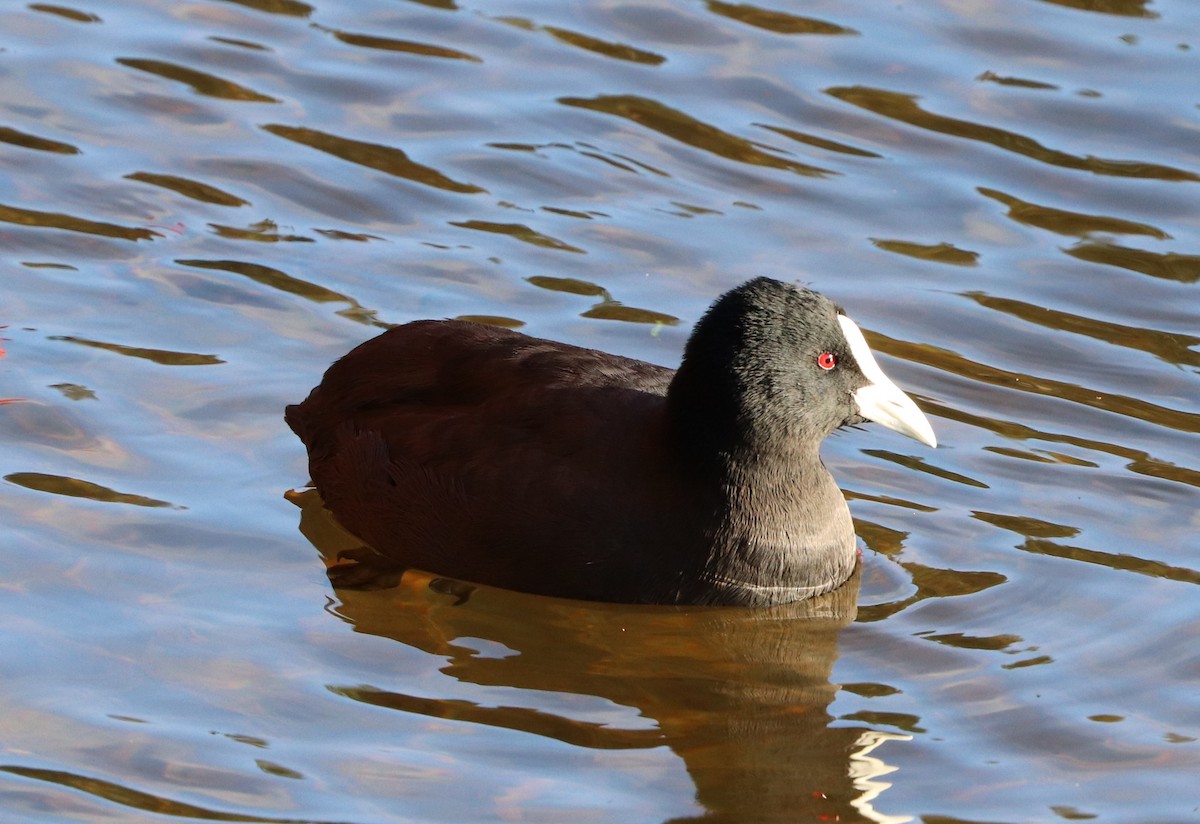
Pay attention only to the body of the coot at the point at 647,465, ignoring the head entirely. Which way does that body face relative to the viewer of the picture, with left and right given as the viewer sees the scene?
facing to the right of the viewer
